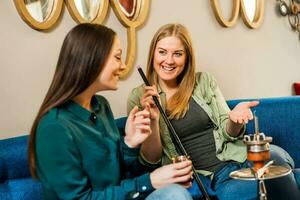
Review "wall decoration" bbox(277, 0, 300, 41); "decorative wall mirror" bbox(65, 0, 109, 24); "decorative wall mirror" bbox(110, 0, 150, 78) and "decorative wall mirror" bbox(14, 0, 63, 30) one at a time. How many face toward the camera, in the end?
4

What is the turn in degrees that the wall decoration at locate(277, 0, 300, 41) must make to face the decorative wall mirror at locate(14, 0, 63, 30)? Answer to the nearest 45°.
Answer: approximately 45° to its right

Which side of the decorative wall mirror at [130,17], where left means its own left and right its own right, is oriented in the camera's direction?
front

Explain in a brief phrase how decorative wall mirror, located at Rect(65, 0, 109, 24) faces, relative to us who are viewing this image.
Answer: facing the viewer

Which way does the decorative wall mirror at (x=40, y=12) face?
toward the camera

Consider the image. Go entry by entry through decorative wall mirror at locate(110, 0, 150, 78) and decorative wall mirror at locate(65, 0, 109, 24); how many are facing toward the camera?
2

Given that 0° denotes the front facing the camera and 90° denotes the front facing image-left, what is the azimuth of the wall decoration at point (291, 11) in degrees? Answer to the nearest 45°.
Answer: approximately 0°

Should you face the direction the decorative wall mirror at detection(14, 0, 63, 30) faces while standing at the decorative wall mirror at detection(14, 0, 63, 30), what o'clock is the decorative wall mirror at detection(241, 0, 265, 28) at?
the decorative wall mirror at detection(241, 0, 265, 28) is roughly at 8 o'clock from the decorative wall mirror at detection(14, 0, 63, 30).
